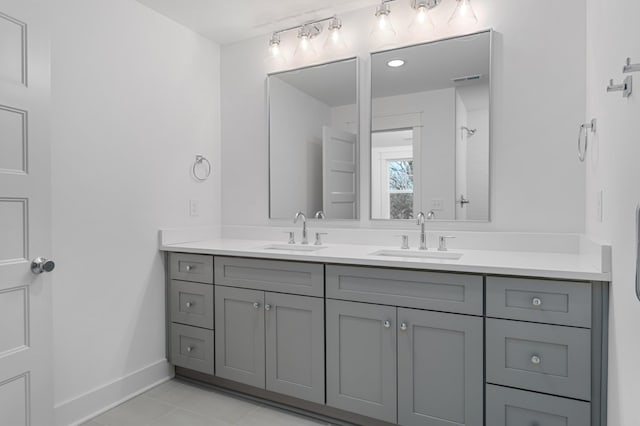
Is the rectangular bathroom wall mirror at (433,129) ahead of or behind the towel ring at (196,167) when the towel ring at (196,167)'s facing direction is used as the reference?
ahead

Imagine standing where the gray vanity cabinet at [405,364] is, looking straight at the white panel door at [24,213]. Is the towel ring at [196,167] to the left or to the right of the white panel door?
right

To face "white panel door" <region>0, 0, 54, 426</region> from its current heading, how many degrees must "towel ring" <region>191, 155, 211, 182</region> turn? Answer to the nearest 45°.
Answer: approximately 90° to its right

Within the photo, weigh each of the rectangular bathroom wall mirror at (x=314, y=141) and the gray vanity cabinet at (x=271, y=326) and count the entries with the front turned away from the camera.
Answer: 0

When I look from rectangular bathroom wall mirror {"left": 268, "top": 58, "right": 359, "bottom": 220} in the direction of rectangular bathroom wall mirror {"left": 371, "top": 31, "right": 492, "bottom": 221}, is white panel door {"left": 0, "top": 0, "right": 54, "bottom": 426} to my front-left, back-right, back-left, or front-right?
back-right

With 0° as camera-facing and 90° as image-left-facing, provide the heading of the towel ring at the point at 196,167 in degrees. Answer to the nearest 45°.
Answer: approximately 315°

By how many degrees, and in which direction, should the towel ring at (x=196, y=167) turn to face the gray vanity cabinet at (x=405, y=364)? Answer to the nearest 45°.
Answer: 0° — it already faces it

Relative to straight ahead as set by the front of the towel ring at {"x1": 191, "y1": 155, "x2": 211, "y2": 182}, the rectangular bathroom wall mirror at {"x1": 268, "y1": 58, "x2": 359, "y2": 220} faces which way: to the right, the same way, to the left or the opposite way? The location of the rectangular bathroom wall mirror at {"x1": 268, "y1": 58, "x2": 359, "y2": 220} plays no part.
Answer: to the right

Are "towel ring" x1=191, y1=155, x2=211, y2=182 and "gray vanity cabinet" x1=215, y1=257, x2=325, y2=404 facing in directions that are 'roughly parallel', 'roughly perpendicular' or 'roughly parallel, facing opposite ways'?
roughly perpendicular
